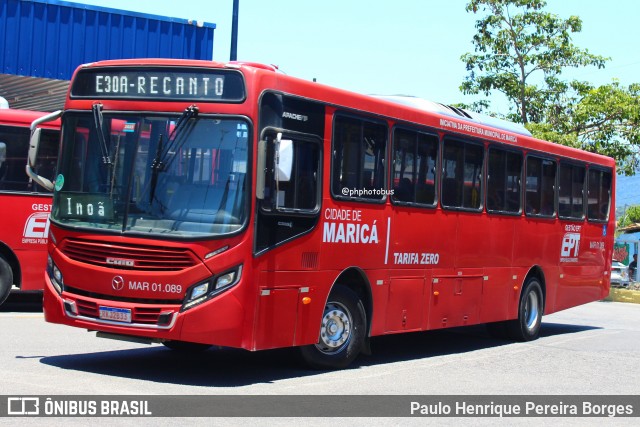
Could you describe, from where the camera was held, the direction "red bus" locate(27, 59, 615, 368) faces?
facing the viewer and to the left of the viewer

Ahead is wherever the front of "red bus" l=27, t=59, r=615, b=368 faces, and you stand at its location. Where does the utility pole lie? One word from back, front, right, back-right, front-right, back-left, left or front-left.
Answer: back-right

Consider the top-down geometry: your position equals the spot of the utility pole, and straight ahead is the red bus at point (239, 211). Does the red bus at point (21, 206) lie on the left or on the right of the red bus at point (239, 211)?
right

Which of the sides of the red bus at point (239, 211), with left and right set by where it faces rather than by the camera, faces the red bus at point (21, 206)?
right
